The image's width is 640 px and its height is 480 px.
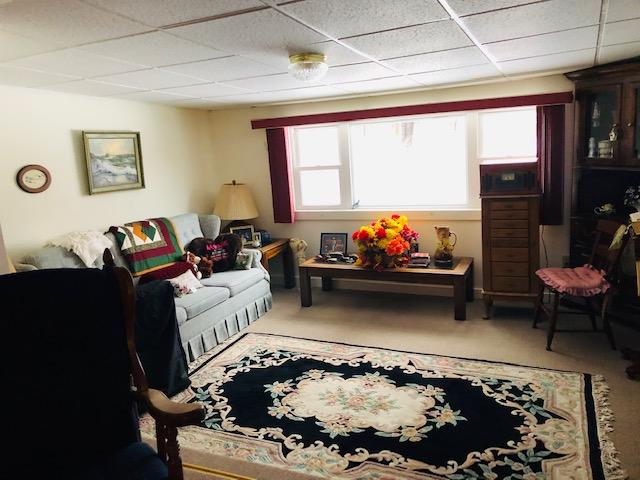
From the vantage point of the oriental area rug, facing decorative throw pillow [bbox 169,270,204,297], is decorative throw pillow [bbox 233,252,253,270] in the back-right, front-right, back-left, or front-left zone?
front-right

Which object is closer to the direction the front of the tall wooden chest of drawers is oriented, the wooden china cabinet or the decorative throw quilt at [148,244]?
the decorative throw quilt

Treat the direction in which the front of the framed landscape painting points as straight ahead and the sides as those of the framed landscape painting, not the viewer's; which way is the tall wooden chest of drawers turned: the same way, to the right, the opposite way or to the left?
to the right

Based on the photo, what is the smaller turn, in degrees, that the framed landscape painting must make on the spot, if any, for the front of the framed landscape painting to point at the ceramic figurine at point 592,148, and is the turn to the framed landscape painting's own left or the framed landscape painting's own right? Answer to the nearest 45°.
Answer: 0° — it already faces it

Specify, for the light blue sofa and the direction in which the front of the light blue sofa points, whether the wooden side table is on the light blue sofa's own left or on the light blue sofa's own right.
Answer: on the light blue sofa's own left

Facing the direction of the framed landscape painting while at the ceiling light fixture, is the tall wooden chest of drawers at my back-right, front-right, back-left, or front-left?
back-right

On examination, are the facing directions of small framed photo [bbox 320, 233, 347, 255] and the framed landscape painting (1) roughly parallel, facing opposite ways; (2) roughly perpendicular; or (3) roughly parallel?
roughly perpendicular

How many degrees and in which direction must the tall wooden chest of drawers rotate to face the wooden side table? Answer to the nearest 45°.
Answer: approximately 90° to its right

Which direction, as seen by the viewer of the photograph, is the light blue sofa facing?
facing the viewer and to the right of the viewer

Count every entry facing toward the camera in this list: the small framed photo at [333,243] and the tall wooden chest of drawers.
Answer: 2

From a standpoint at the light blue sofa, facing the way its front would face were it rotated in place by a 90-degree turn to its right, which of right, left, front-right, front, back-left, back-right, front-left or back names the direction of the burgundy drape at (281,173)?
back

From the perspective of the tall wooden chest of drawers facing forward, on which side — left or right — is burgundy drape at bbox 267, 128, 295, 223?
on its right

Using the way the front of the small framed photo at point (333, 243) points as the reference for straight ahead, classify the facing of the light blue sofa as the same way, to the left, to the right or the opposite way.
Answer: to the left

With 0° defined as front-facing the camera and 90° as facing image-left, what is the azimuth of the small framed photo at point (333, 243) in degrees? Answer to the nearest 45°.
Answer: approximately 0°

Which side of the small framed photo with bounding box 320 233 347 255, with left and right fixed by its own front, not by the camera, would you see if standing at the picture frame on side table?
right

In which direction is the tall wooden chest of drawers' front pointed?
toward the camera
